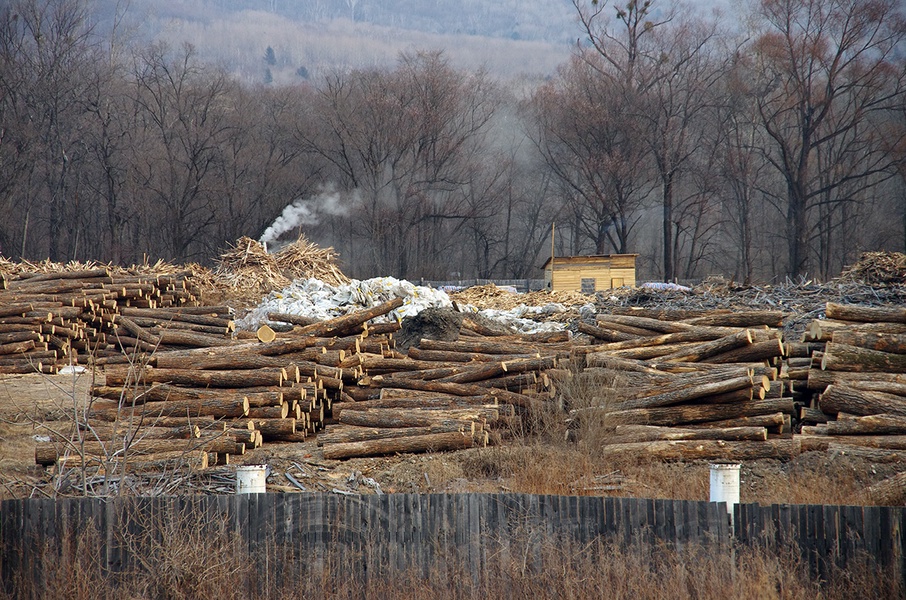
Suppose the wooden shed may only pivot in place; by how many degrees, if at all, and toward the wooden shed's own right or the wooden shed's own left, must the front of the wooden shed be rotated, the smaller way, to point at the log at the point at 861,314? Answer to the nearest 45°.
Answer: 0° — it already faces it

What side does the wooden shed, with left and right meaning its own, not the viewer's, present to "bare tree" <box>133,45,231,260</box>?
right

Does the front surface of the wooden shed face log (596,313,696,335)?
yes

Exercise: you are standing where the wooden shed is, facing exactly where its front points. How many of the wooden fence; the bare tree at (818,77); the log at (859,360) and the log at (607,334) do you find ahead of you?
3

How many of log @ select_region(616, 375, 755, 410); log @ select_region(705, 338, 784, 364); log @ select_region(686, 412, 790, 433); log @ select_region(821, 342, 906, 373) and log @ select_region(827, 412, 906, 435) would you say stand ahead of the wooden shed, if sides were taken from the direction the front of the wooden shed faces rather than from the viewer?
5

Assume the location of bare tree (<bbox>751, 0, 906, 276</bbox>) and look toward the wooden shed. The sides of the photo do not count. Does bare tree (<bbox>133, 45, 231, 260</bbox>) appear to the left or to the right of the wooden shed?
right

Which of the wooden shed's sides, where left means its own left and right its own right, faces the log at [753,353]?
front

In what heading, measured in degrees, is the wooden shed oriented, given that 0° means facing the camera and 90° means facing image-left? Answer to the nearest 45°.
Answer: approximately 0°

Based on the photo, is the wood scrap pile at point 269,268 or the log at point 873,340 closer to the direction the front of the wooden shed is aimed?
the log

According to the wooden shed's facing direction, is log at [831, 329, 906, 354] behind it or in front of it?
in front

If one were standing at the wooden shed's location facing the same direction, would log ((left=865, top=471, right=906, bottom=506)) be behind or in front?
in front

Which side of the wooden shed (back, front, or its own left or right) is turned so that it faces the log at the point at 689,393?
front

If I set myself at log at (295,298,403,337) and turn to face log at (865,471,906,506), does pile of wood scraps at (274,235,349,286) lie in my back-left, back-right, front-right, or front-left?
back-left

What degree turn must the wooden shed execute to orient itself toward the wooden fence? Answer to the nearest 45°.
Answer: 0° — it already faces it
